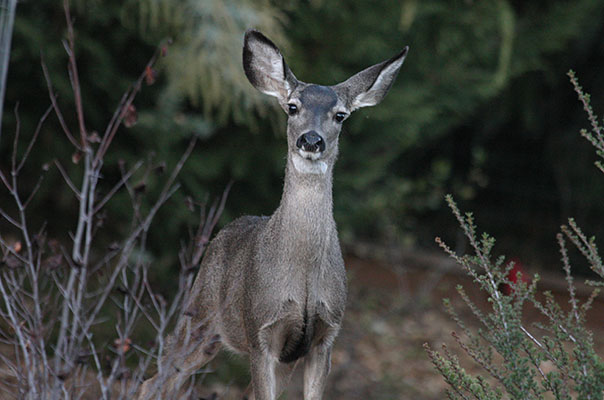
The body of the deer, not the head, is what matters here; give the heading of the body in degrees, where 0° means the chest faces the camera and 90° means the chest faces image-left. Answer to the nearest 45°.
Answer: approximately 315°
